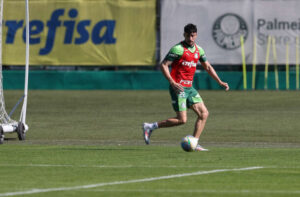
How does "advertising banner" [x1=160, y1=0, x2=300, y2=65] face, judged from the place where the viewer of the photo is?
facing the viewer

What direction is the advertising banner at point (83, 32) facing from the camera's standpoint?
toward the camera

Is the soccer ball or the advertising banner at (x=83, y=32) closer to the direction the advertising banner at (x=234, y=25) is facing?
the soccer ball

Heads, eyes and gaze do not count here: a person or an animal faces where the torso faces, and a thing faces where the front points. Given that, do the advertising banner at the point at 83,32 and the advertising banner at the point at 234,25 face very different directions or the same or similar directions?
same or similar directions

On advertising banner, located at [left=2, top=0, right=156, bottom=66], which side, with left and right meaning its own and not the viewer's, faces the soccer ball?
front

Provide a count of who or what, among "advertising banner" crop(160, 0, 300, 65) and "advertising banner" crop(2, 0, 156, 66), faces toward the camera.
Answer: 2

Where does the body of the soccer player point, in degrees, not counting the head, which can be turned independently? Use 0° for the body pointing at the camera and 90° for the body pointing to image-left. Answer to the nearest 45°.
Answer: approximately 315°

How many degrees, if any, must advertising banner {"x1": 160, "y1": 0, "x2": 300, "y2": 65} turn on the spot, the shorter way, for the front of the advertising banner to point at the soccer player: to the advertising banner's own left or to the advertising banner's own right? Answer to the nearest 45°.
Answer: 0° — it already faces them

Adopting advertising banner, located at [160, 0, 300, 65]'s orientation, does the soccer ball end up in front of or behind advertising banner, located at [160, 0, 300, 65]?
in front

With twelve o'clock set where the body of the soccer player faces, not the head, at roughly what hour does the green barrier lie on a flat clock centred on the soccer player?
The green barrier is roughly at 7 o'clock from the soccer player.
